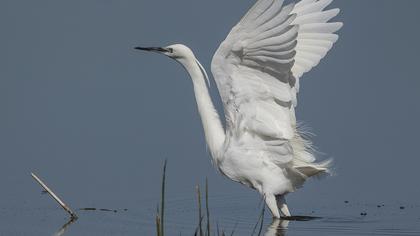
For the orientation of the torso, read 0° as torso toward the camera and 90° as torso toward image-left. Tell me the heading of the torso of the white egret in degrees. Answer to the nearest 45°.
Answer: approximately 90°
